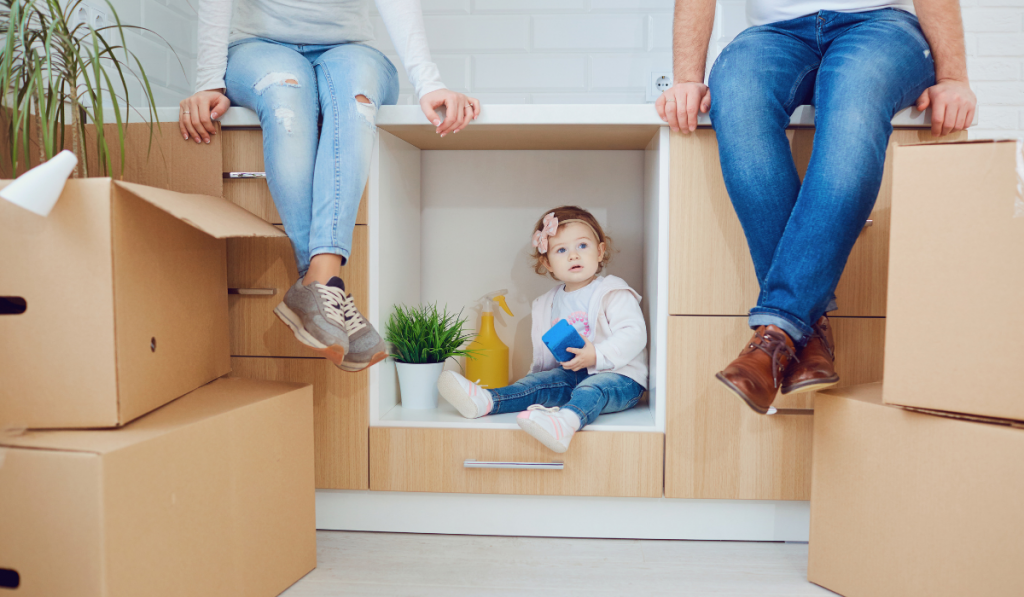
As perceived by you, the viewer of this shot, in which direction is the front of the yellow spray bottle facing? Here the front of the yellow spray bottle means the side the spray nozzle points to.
facing to the right of the viewer

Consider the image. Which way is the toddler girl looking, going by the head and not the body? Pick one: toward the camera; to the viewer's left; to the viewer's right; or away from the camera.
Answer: toward the camera

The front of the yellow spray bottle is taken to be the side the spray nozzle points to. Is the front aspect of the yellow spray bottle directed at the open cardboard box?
no

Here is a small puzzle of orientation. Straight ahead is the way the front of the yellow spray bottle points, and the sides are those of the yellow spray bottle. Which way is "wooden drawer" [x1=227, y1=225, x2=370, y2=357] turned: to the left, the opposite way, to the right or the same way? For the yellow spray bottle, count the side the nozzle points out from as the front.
to the right

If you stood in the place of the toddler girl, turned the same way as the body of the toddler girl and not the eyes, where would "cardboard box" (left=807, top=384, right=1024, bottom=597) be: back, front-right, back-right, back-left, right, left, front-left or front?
left

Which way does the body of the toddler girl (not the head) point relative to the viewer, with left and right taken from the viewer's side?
facing the viewer and to the left of the viewer

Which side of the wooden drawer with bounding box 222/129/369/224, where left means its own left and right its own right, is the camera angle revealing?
front

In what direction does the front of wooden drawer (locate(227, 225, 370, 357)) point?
toward the camera

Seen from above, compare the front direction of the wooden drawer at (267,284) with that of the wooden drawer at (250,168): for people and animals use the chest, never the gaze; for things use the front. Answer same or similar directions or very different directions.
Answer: same or similar directions

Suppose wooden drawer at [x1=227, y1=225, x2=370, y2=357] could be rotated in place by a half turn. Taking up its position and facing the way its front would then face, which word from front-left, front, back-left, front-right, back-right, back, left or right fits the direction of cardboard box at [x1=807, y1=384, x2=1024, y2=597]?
back-right

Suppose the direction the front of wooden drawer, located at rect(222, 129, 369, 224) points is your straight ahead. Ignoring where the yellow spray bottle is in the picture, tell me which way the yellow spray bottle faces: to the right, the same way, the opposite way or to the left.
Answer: to the left
